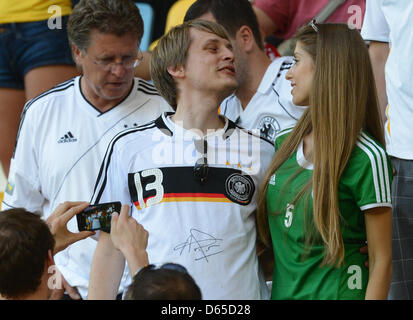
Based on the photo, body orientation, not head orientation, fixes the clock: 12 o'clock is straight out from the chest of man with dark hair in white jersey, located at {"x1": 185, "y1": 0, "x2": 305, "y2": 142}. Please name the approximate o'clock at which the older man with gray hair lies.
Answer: The older man with gray hair is roughly at 1 o'clock from the man with dark hair in white jersey.

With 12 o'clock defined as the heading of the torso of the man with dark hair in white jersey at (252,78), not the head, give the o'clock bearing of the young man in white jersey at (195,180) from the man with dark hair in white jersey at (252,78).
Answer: the young man in white jersey at (195,180) is roughly at 11 o'clock from the man with dark hair in white jersey at (252,78).

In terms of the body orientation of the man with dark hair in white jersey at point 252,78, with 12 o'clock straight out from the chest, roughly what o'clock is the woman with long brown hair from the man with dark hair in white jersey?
The woman with long brown hair is roughly at 10 o'clock from the man with dark hair in white jersey.

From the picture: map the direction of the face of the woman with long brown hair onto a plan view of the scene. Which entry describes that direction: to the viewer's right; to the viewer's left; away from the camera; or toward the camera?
to the viewer's left

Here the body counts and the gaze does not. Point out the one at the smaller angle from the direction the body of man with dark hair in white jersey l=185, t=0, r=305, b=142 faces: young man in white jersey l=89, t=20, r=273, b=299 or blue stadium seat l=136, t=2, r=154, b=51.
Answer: the young man in white jersey

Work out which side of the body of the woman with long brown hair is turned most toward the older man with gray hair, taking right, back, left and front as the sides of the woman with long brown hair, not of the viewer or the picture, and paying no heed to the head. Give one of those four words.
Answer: right
